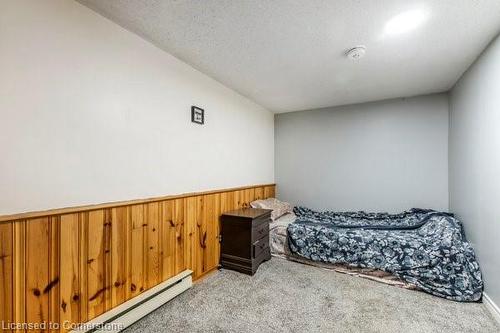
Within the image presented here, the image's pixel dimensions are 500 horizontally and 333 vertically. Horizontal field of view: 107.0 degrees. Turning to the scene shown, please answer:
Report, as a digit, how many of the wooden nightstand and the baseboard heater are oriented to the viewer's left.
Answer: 0

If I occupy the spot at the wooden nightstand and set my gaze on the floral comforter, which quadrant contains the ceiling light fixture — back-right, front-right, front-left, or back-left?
front-right

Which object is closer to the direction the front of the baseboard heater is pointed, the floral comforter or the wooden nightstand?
the floral comforter

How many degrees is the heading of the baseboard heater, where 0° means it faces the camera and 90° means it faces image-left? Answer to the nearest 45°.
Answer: approximately 315°

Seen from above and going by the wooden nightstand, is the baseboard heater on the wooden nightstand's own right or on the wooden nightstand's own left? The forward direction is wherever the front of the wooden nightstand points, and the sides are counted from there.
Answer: on the wooden nightstand's own right

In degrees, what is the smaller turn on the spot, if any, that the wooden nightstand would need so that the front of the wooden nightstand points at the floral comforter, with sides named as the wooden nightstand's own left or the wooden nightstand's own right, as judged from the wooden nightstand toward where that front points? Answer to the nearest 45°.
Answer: approximately 45° to the wooden nightstand's own left

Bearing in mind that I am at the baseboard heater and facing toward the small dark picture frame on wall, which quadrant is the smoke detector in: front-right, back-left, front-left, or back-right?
front-right
